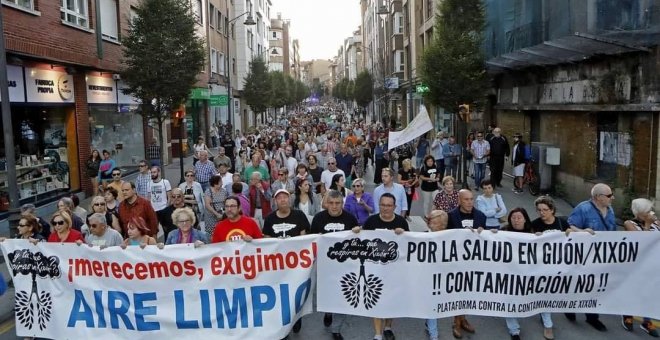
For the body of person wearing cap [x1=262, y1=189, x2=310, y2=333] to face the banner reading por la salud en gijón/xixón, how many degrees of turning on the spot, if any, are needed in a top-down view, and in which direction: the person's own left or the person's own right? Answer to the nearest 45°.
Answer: approximately 90° to the person's own left

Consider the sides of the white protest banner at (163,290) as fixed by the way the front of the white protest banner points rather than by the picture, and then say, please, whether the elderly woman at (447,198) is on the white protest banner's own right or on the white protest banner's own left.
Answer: on the white protest banner's own left

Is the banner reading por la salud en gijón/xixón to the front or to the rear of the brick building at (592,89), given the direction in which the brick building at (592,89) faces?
to the front

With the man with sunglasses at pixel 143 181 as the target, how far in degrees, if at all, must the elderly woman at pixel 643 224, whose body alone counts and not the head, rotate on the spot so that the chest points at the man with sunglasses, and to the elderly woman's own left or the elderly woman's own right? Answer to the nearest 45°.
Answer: approximately 135° to the elderly woman's own right

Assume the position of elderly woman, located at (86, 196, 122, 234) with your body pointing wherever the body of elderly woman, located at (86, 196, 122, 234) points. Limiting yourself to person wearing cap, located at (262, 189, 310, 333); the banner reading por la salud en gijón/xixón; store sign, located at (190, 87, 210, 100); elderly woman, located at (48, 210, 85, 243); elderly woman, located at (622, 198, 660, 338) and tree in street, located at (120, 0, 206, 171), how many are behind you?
2

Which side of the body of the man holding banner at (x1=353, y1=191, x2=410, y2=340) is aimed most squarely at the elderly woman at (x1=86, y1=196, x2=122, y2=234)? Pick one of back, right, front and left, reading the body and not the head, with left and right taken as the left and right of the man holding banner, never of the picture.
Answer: right

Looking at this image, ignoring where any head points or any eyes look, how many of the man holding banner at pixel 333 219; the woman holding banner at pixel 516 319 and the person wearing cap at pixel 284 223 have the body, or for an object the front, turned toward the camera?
3
